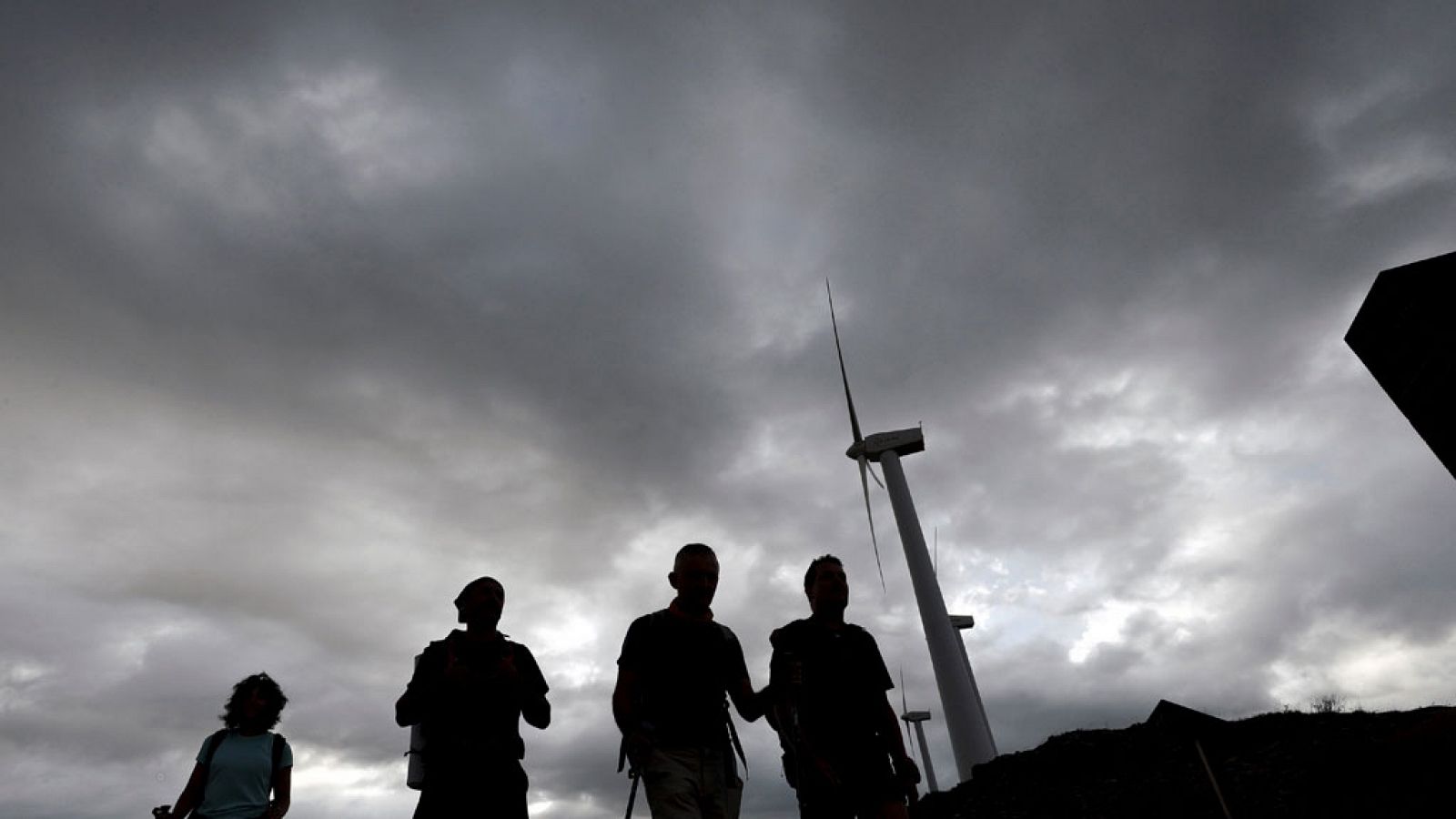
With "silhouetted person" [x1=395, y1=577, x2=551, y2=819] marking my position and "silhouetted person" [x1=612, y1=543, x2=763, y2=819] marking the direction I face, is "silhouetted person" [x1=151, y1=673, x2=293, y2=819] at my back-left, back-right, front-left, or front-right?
back-left

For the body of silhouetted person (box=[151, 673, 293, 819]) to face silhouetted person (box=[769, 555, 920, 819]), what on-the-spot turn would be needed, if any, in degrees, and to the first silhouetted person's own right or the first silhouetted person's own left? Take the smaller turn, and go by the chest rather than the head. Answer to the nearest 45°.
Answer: approximately 45° to the first silhouetted person's own left

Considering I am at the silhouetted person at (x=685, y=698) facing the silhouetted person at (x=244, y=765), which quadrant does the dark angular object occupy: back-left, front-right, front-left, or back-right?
back-left

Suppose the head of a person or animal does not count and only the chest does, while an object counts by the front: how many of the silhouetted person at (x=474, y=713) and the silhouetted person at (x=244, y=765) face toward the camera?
2

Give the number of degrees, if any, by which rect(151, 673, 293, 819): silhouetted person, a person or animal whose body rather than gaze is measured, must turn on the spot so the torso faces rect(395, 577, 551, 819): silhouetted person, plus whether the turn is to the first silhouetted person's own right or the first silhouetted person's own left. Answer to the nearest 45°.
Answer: approximately 45° to the first silhouetted person's own left

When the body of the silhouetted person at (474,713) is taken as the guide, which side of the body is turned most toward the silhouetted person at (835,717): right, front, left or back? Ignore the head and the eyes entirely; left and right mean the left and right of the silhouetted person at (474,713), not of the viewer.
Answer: left

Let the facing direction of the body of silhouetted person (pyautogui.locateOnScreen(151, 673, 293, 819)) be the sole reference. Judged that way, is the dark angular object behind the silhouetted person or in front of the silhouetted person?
in front

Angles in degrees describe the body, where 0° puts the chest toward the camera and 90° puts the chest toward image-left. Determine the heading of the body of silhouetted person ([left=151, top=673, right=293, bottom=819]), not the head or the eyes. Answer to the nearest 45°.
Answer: approximately 0°
